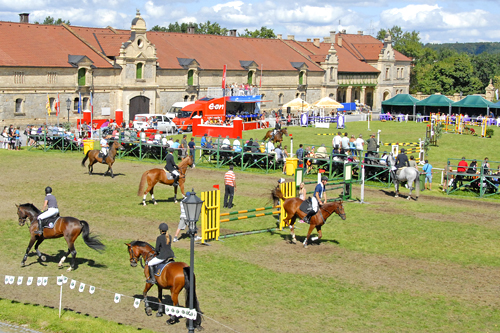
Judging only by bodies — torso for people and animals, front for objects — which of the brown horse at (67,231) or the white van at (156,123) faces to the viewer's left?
the brown horse

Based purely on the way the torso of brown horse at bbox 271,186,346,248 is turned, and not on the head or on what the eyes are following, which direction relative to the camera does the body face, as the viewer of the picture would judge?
to the viewer's right

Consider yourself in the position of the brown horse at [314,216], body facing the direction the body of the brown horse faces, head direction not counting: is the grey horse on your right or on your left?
on your left

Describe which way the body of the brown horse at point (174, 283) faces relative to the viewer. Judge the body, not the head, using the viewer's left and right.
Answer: facing away from the viewer and to the left of the viewer

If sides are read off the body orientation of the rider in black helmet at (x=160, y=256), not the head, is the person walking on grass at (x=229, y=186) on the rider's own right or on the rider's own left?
on the rider's own right

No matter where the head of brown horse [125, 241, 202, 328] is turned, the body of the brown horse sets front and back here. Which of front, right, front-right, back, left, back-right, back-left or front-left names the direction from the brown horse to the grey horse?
right

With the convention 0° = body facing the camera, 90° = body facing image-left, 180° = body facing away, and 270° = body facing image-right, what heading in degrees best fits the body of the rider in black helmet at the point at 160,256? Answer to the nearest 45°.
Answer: approximately 135°

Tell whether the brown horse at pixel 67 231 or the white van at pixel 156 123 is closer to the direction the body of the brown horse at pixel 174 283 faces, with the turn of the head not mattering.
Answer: the brown horse

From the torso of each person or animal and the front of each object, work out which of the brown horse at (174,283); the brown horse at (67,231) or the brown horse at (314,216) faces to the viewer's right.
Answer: the brown horse at (314,216)

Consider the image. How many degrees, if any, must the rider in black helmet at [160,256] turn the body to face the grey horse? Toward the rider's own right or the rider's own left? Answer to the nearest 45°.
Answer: approximately 90° to the rider's own right

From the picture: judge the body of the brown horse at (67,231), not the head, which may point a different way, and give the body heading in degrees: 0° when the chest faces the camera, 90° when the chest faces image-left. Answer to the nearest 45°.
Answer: approximately 90°

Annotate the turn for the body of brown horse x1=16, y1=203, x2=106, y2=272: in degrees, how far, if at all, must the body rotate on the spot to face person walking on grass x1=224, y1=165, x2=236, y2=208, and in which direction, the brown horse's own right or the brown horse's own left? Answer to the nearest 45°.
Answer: approximately 135° to the brown horse's own right

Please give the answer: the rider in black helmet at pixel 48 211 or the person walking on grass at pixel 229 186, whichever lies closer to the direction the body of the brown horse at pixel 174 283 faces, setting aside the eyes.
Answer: the rider in black helmet

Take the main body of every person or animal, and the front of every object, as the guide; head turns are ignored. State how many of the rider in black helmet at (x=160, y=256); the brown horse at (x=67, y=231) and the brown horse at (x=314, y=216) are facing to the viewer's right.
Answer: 1
